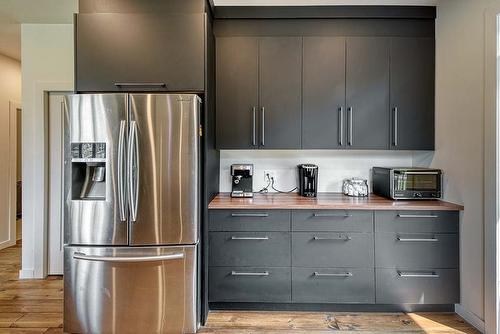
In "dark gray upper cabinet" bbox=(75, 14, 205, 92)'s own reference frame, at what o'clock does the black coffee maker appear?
The black coffee maker is roughly at 9 o'clock from the dark gray upper cabinet.

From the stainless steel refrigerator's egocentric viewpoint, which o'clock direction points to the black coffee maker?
The black coffee maker is roughly at 9 o'clock from the stainless steel refrigerator.

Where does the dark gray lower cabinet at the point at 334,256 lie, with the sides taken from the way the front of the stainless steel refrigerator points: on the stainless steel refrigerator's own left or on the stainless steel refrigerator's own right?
on the stainless steel refrigerator's own left

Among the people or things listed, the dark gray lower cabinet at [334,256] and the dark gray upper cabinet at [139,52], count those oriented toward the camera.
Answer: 2

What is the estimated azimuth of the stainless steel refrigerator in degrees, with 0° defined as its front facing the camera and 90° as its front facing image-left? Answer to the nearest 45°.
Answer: approximately 0°

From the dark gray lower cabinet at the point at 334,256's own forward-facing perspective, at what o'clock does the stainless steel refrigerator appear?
The stainless steel refrigerator is roughly at 2 o'clock from the dark gray lower cabinet.
